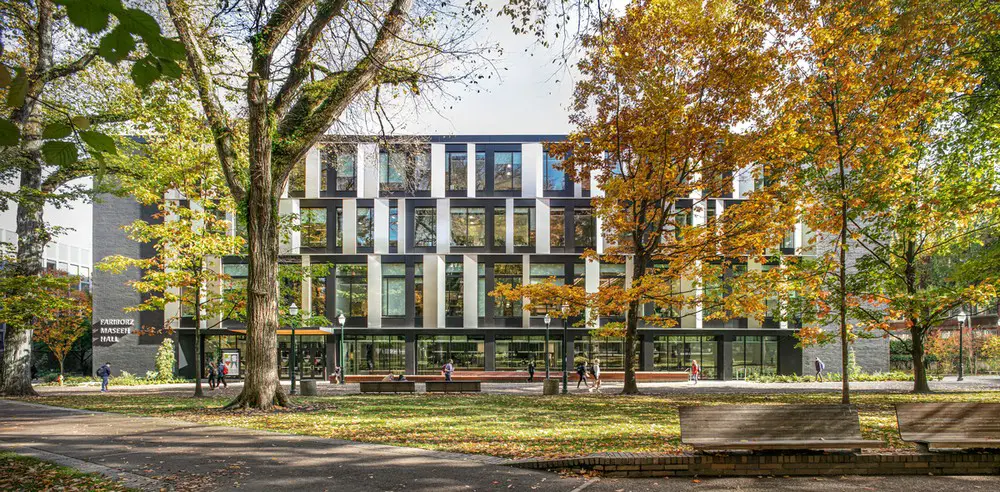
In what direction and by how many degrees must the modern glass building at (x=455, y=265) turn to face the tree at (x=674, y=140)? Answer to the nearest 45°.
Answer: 0° — it already faces it

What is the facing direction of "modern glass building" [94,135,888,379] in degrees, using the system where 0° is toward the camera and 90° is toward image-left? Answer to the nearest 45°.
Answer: approximately 0°

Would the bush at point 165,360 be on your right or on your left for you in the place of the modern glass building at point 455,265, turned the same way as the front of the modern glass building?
on your right

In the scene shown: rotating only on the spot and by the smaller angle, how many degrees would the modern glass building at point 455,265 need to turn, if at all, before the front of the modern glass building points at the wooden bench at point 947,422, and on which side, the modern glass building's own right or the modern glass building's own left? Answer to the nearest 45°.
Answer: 0° — it already faces it

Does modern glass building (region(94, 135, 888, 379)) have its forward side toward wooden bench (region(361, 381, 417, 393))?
yes
